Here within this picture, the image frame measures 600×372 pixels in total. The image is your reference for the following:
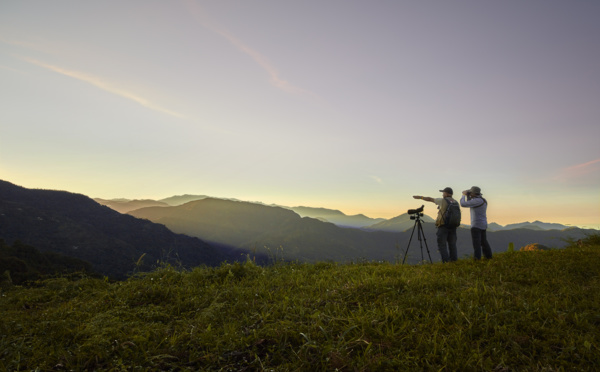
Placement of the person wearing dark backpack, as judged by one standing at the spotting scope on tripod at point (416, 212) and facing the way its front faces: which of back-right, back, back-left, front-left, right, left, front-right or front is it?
back-left

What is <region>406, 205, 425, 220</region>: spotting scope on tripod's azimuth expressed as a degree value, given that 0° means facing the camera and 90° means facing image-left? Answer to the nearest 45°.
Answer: approximately 90°

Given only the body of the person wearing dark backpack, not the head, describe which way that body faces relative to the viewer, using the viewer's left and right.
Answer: facing away from the viewer and to the left of the viewer

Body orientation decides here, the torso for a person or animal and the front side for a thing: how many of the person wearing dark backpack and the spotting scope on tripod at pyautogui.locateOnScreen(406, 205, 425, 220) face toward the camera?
0
